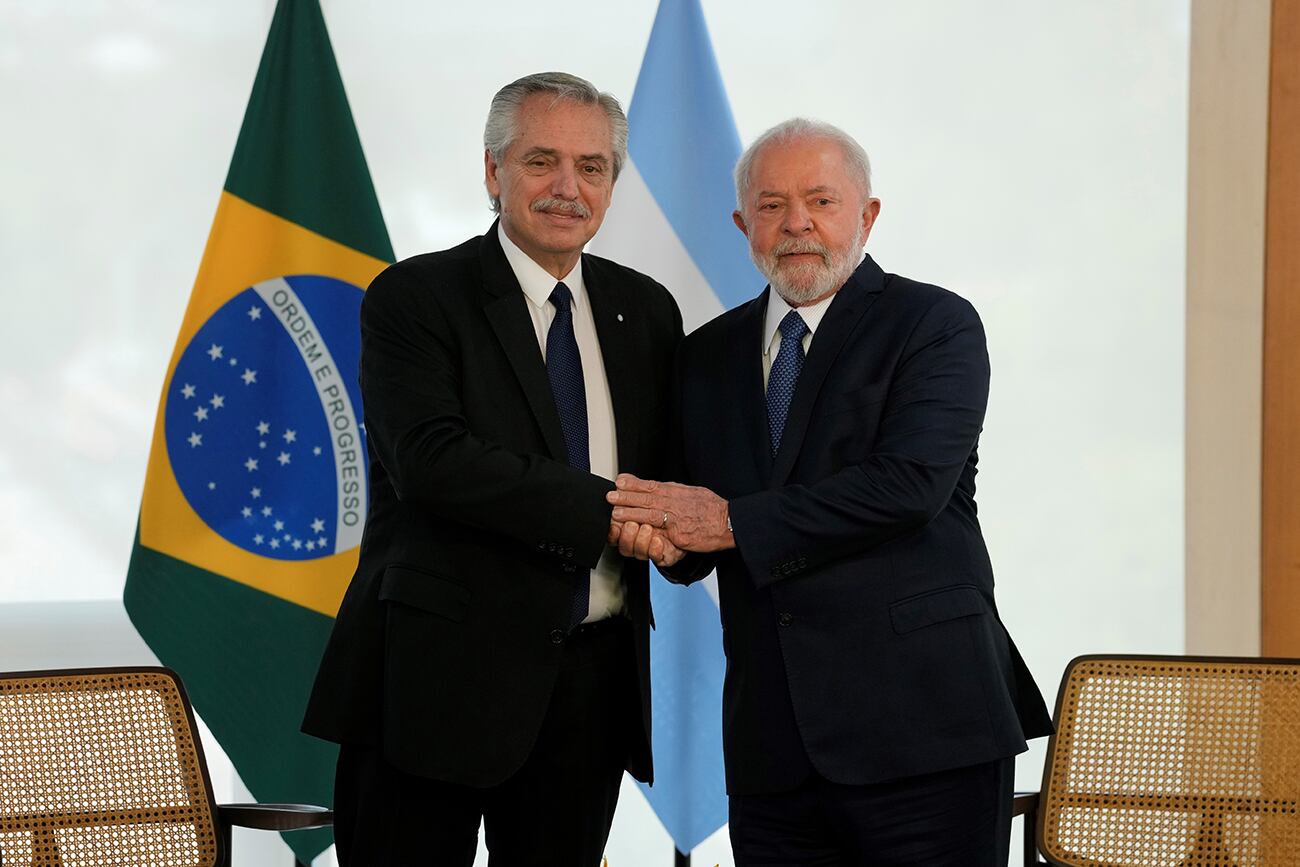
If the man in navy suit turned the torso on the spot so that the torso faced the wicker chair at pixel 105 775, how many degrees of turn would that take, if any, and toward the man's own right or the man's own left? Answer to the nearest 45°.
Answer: approximately 45° to the man's own right

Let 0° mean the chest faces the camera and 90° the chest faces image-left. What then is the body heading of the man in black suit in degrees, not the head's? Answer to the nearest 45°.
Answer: approximately 315°

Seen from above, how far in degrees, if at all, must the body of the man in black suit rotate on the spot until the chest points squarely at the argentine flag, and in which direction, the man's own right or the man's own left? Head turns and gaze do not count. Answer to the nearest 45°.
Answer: approximately 135° to the man's own left

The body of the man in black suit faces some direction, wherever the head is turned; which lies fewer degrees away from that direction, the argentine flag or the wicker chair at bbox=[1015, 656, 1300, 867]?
the wicker chair

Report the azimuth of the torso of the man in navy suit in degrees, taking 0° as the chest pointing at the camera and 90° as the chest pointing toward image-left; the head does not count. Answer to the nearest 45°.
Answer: approximately 45°

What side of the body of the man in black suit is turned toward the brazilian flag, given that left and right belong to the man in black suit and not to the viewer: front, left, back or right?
back
